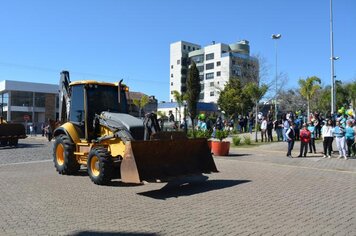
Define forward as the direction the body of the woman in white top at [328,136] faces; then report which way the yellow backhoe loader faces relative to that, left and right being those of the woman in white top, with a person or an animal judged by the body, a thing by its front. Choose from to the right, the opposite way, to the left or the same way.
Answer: to the left

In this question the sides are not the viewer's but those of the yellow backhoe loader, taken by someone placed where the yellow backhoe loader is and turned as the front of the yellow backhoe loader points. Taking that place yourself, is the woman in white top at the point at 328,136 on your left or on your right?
on your left

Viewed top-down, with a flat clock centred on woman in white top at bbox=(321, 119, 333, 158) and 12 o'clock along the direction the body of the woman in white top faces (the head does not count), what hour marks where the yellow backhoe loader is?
The yellow backhoe loader is roughly at 1 o'clock from the woman in white top.

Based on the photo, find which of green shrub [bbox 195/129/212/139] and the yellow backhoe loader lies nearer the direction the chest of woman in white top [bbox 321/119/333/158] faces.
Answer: the yellow backhoe loader

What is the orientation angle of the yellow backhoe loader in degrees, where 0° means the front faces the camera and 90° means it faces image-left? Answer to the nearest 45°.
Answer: approximately 315°

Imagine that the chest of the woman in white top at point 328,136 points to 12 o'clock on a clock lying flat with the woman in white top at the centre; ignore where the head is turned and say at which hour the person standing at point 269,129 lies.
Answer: The person standing is roughly at 5 o'clock from the woman in white top.

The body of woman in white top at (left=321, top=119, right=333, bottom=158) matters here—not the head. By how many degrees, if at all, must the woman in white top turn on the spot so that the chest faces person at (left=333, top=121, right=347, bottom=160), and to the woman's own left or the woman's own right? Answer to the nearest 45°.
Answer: approximately 90° to the woman's own left

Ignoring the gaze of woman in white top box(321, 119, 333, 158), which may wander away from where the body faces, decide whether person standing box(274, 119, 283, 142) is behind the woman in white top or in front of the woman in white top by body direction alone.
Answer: behind

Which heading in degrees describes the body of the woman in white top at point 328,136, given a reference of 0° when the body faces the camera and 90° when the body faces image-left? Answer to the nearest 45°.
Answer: approximately 0°

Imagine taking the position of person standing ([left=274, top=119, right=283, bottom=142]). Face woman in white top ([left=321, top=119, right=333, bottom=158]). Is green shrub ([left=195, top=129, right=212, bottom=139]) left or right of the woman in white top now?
right

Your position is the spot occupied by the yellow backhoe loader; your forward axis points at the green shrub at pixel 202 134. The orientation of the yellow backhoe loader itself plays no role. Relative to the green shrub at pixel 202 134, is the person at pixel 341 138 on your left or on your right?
right

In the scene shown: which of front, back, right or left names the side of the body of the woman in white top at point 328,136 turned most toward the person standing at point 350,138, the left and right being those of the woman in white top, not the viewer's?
left
